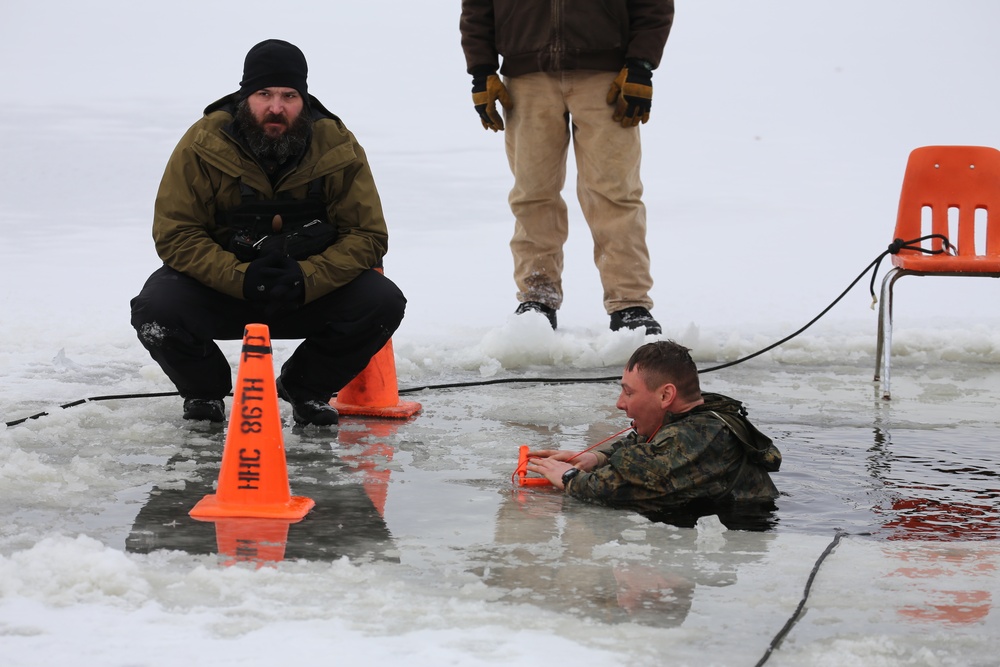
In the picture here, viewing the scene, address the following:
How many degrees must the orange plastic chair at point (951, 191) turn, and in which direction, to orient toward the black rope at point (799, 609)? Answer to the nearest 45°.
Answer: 0° — it already faces it

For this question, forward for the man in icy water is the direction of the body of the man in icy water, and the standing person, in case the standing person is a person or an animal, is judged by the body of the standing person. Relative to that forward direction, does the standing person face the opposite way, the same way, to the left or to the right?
to the left

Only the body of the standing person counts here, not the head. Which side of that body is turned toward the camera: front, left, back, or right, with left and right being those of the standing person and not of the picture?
front

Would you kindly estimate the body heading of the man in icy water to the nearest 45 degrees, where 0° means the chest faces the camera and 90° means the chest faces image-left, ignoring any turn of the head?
approximately 90°

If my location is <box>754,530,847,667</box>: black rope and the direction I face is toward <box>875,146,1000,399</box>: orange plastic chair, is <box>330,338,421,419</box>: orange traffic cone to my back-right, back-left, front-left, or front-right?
front-left

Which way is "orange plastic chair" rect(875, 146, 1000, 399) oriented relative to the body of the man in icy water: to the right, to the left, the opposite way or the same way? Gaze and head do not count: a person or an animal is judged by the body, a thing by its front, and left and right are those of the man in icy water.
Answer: to the left

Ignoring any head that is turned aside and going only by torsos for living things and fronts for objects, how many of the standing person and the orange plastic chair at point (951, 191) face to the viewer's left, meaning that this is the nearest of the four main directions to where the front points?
0

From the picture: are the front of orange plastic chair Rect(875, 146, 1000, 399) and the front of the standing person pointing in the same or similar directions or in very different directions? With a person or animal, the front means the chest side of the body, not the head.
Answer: same or similar directions

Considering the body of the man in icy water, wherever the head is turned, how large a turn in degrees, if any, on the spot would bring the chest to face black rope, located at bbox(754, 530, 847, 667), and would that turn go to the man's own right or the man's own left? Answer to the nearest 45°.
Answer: approximately 90° to the man's own left

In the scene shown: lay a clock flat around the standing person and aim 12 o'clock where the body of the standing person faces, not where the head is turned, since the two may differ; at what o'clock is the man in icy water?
The man in icy water is roughly at 12 o'clock from the standing person.

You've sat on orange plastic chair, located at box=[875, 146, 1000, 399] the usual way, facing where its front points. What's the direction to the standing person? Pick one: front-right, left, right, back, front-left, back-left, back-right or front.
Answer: right

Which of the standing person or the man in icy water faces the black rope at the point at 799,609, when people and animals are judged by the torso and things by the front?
the standing person

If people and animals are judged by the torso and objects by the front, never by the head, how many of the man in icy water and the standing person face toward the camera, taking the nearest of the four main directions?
1

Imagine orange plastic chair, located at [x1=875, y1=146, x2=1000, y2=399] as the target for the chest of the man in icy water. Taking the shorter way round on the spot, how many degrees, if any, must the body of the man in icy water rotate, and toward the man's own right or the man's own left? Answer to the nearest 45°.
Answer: approximately 135° to the man's own right

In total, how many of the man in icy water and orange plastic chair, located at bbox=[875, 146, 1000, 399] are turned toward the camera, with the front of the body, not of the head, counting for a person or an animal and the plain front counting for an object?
1
